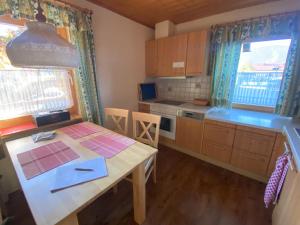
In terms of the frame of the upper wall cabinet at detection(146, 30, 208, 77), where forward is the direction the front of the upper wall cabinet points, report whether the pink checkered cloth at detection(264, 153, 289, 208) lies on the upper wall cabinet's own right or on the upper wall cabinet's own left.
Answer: on the upper wall cabinet's own left

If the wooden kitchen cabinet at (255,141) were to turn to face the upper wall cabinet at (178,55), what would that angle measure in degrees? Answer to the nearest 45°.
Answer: approximately 90° to its right

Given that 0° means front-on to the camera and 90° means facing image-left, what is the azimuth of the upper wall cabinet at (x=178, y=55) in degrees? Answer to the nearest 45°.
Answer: approximately 45°

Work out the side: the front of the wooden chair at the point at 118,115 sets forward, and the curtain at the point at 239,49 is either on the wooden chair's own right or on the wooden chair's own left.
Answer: on the wooden chair's own left

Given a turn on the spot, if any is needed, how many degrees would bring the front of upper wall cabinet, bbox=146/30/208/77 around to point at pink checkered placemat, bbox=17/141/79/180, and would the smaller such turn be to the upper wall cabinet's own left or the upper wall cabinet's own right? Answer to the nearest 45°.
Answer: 0° — it already faces it

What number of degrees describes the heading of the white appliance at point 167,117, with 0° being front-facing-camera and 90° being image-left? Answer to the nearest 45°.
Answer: approximately 45°
